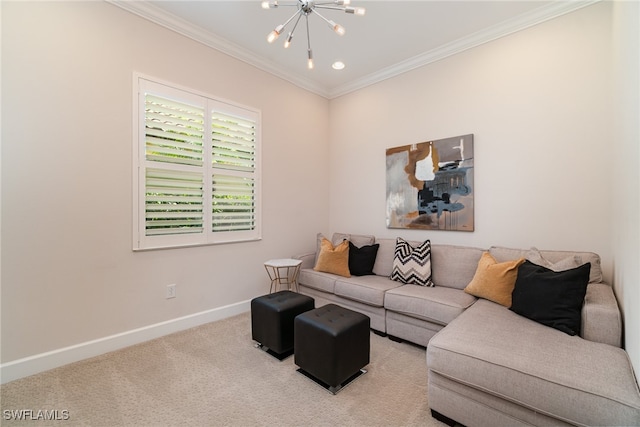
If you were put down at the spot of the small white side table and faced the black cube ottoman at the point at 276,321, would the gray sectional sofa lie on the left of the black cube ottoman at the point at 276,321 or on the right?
left

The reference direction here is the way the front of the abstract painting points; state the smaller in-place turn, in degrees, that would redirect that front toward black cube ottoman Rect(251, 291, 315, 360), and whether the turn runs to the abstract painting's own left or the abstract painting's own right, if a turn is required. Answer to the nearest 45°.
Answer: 0° — it already faces it

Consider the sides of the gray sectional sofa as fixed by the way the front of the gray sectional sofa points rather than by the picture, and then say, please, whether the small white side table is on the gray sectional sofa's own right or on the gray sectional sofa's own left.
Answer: on the gray sectional sofa's own right

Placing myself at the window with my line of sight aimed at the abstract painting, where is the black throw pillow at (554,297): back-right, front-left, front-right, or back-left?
front-right

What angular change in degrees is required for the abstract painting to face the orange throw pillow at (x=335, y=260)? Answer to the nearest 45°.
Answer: approximately 45° to its right

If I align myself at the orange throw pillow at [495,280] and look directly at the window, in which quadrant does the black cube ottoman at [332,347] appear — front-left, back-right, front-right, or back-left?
front-left

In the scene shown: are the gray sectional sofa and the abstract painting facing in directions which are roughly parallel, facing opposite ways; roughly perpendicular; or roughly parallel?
roughly parallel

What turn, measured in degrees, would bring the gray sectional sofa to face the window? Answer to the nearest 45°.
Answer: approximately 45° to its right

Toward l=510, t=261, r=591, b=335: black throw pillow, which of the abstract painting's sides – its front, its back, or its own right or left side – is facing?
left

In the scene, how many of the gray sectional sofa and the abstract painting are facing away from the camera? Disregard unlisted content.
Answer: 0

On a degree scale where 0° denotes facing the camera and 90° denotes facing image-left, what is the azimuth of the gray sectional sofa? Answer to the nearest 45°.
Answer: approximately 45°

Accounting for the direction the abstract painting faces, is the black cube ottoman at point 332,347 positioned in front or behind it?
in front
